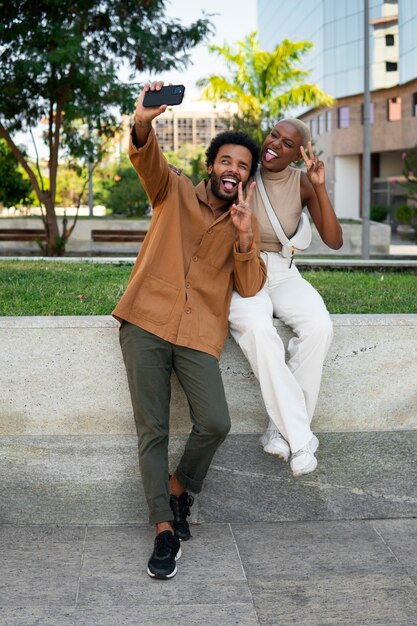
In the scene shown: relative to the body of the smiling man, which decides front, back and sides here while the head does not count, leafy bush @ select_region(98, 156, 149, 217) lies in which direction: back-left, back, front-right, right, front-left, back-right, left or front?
back

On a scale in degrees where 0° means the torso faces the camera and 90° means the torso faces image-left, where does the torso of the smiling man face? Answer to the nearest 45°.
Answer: approximately 0°

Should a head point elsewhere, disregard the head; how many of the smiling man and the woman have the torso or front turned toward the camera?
2

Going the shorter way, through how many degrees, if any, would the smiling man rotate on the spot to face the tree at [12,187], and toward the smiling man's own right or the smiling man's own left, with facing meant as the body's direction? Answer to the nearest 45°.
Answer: approximately 180°

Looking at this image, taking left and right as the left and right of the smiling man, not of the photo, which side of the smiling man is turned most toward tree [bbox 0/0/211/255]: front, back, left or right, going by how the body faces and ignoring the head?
back

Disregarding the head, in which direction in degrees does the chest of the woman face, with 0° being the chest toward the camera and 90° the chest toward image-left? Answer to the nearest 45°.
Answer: approximately 0°

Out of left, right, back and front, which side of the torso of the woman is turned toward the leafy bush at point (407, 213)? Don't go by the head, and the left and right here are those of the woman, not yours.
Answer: back

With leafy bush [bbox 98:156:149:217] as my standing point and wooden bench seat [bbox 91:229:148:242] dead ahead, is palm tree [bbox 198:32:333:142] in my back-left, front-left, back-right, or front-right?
back-left

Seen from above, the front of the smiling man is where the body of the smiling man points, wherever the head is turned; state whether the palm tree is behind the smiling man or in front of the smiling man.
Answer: behind

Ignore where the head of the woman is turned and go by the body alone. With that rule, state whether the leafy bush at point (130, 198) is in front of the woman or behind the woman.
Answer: behind
